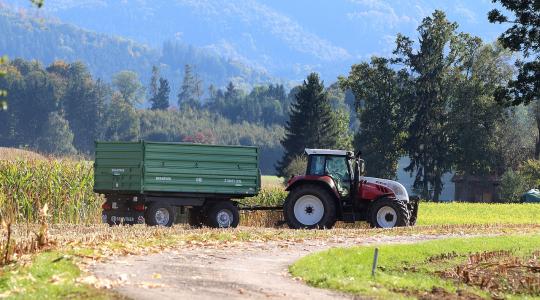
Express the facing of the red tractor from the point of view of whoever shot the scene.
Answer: facing to the right of the viewer
